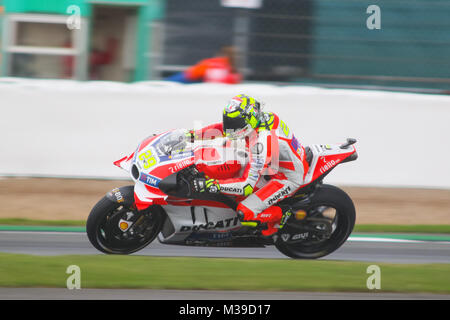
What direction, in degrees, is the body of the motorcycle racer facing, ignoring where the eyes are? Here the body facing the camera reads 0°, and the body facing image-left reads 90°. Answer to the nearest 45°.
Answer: approximately 90°

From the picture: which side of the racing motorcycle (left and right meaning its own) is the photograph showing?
left
